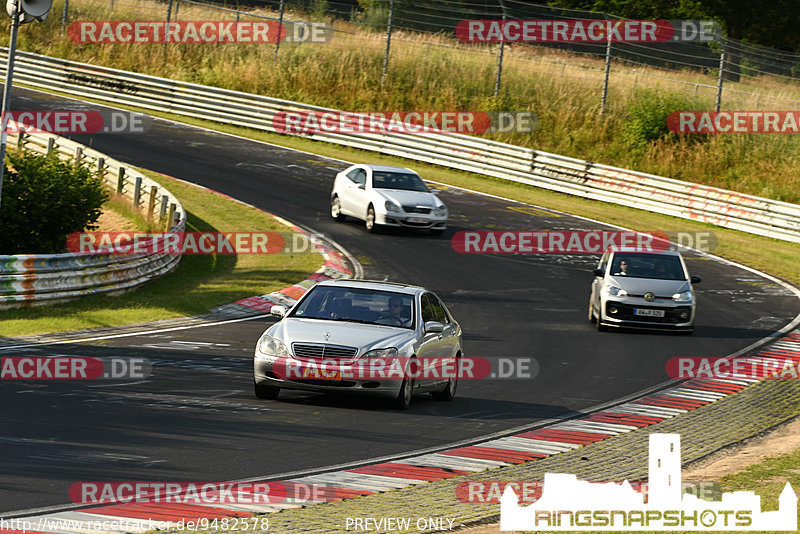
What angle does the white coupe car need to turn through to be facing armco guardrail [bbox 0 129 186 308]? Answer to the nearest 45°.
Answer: approximately 90° to its right

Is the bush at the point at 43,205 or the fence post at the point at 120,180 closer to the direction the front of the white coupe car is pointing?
the bush

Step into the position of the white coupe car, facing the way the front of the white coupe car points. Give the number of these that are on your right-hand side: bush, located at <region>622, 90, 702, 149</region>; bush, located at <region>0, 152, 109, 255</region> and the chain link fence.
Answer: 1

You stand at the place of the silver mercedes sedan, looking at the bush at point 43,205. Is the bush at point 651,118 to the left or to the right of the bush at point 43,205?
right

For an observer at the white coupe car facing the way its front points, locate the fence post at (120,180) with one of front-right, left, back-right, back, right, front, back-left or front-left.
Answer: back-right

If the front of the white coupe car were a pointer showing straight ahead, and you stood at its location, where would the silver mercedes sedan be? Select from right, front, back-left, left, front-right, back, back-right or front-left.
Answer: front-right

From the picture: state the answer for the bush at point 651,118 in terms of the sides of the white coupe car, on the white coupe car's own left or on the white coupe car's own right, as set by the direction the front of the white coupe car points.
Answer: on the white coupe car's own left

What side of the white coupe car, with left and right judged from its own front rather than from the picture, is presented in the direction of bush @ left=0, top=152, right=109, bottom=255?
right

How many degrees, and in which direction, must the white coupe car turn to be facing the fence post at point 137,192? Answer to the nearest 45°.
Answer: approximately 135° to its right

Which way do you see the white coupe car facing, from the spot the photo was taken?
facing the viewer and to the right of the viewer

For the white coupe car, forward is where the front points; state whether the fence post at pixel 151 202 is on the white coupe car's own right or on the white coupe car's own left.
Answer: on the white coupe car's own right
